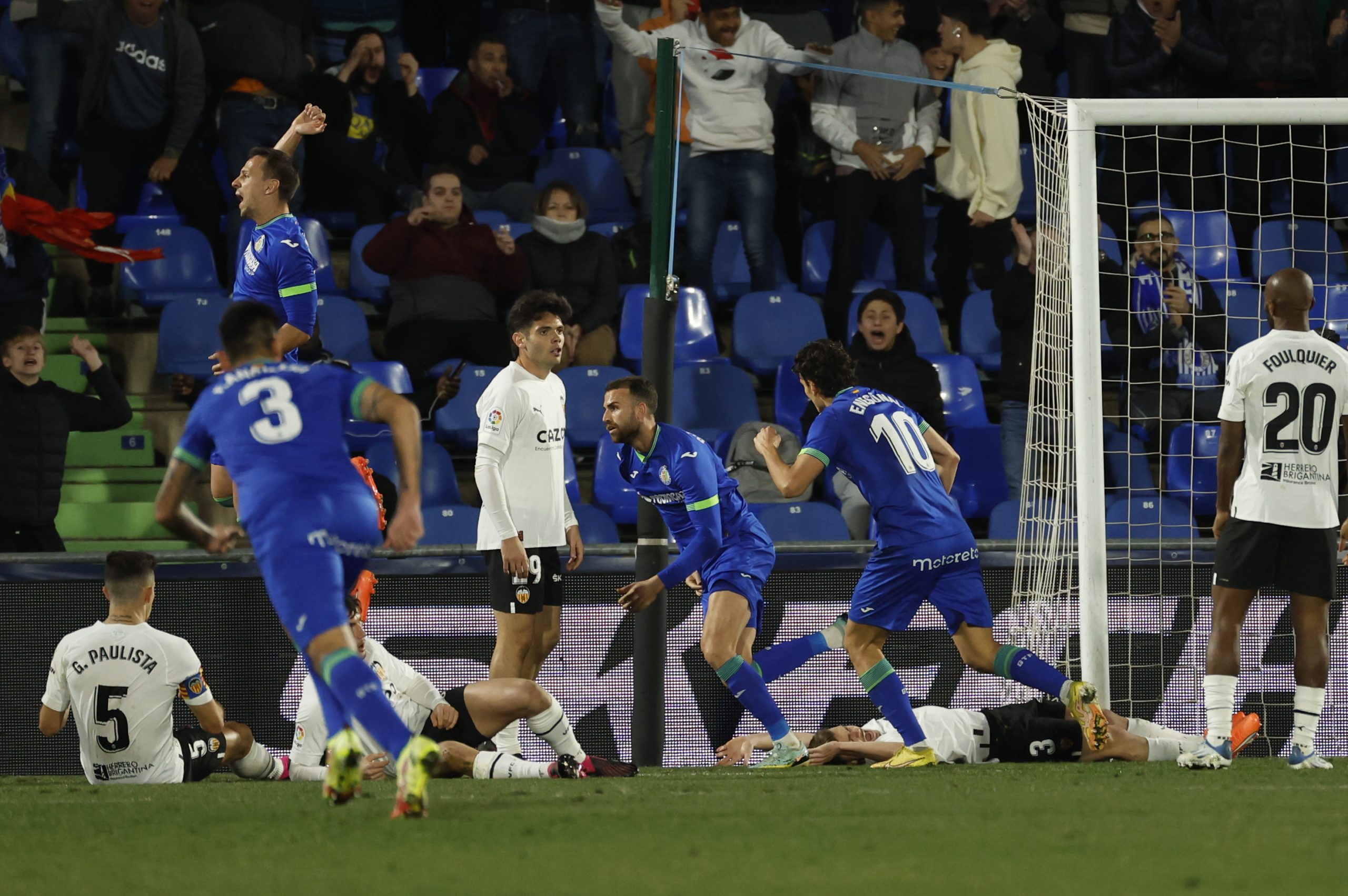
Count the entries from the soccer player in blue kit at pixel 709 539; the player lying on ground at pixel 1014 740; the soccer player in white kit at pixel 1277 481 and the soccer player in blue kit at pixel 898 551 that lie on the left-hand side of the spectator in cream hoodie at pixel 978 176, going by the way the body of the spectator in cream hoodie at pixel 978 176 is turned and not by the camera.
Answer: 4

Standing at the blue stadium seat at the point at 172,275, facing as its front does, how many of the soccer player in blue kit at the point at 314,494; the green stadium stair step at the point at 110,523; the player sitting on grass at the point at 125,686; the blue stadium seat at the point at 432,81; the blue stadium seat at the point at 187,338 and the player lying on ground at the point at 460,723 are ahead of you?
5

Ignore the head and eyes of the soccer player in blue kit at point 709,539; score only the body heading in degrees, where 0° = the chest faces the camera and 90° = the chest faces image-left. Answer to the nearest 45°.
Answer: approximately 45°

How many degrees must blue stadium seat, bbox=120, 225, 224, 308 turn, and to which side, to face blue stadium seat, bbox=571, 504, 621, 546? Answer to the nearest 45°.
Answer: approximately 45° to its left

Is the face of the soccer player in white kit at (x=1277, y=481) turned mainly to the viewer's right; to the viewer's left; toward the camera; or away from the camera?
away from the camera

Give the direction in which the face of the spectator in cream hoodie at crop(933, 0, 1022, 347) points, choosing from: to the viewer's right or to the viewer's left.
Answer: to the viewer's left

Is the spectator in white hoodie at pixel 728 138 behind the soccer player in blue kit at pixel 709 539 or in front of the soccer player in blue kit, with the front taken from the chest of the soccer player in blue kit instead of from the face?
behind

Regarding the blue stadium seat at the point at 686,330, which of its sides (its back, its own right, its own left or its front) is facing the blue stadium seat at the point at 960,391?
left
